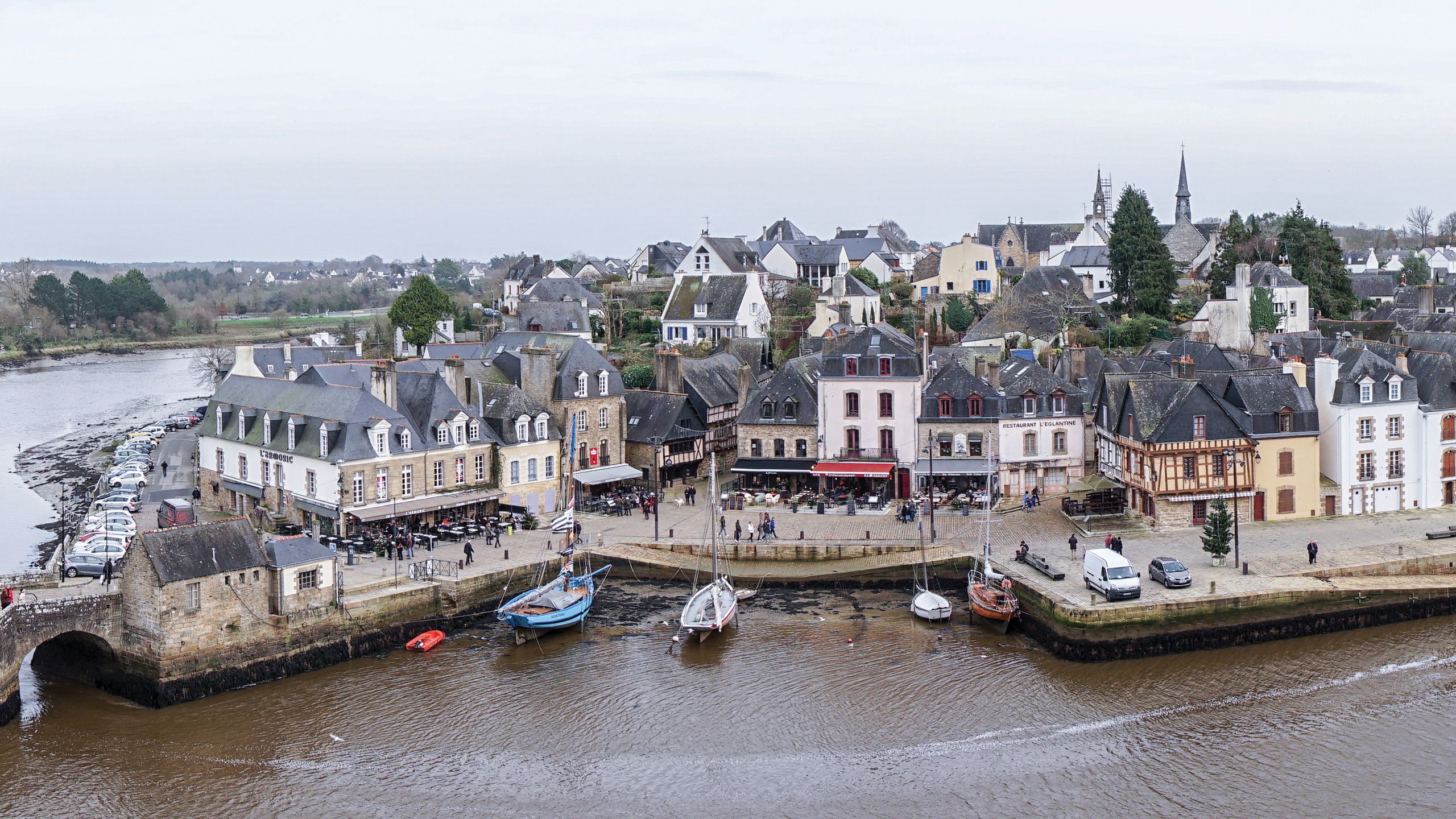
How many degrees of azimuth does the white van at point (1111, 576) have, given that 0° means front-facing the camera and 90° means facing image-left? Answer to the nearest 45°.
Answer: approximately 315°

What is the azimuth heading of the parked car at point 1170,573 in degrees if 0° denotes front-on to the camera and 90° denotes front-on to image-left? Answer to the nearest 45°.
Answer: approximately 315°

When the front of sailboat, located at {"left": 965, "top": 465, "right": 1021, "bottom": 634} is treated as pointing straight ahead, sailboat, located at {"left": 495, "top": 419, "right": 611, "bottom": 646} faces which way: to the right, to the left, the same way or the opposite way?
to the right

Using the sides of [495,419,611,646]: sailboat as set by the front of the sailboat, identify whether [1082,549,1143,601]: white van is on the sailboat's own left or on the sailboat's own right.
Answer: on the sailboat's own right

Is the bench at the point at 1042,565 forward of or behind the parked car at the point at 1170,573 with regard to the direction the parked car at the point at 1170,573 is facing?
behind

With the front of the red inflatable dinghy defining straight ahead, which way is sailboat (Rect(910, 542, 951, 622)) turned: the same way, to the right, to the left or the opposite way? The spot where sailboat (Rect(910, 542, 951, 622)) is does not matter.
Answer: to the left

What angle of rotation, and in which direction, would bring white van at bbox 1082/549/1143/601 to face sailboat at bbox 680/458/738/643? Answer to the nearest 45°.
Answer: approximately 135° to its right

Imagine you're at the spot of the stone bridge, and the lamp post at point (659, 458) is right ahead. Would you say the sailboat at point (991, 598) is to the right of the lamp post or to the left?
right

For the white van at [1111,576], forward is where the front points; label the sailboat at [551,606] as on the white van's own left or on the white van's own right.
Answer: on the white van's own right
